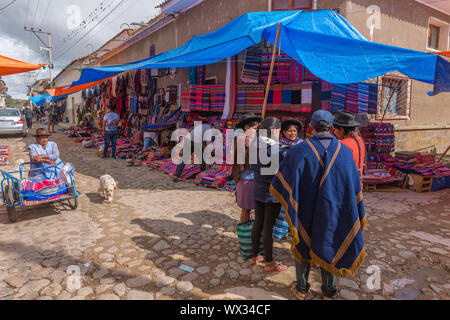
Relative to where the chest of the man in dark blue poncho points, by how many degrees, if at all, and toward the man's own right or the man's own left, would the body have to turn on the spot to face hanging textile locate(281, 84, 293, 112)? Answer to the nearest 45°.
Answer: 0° — they already face it

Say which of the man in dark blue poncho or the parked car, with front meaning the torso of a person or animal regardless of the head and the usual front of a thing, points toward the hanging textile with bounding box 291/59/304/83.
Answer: the man in dark blue poncho

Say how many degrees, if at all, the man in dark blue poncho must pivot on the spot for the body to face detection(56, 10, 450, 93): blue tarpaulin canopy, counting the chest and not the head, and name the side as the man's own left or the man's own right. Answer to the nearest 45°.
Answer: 0° — they already face it

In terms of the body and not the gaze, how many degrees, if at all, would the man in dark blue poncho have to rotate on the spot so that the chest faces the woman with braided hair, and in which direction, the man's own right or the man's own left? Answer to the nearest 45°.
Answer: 0° — they already face them

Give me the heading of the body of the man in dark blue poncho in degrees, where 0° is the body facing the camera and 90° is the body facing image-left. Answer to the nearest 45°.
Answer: approximately 180°
